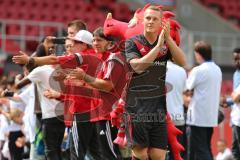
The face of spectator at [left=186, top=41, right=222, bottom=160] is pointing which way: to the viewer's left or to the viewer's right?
to the viewer's left

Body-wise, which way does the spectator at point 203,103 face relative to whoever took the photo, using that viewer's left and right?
facing away from the viewer and to the left of the viewer

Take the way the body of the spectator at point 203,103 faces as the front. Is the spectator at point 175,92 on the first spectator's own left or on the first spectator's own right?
on the first spectator's own left
